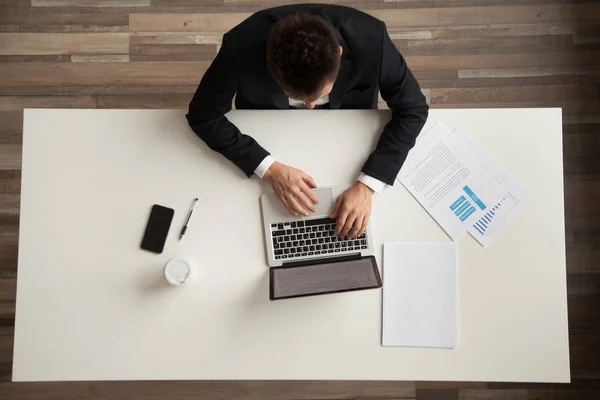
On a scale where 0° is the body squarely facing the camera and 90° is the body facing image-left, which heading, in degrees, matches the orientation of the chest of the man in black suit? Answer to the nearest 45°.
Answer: approximately 0°

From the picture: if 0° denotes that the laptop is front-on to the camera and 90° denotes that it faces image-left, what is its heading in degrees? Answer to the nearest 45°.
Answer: approximately 180°

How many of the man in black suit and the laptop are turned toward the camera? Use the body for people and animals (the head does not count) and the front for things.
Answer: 1

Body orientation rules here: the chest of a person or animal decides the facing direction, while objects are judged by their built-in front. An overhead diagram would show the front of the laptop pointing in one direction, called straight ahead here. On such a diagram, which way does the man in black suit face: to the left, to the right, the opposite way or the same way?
the opposite way

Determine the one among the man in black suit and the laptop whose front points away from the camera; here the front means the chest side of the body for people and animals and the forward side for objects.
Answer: the laptop
